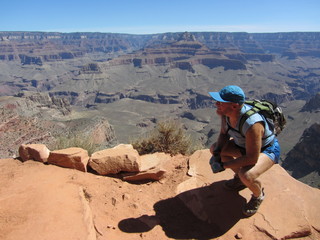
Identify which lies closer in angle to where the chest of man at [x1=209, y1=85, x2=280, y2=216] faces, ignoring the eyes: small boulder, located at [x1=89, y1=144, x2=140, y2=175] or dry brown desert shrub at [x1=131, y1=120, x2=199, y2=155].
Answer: the small boulder

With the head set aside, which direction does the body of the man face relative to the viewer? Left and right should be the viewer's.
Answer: facing the viewer and to the left of the viewer

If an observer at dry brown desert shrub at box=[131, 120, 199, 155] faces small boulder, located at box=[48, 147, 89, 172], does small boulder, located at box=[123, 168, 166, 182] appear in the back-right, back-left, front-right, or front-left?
front-left

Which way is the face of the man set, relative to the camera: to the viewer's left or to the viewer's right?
to the viewer's left

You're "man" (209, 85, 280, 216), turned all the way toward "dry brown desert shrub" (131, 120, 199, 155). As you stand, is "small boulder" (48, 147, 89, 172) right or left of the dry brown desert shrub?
left

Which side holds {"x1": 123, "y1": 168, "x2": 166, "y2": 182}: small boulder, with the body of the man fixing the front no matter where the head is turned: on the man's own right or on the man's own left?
on the man's own right

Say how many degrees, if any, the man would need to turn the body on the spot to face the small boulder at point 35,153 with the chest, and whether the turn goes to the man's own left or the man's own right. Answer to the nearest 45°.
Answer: approximately 45° to the man's own right

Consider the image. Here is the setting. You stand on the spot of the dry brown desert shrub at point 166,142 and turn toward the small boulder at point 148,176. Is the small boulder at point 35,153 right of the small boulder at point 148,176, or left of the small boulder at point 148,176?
right

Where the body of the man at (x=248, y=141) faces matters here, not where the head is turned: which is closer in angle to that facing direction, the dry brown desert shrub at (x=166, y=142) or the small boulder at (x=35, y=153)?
the small boulder

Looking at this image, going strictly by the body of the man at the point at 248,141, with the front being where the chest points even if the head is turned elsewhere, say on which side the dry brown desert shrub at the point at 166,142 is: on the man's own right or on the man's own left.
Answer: on the man's own right
